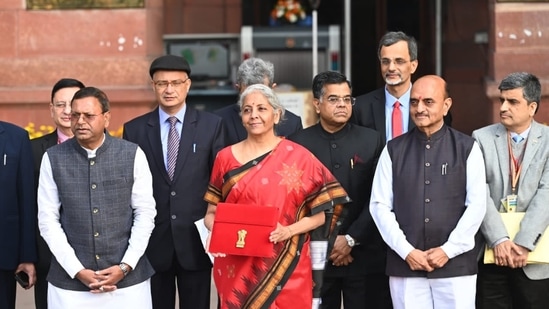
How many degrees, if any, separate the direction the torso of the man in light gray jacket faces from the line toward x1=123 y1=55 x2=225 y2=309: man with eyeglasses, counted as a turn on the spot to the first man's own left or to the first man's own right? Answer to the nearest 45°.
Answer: approximately 90° to the first man's own right

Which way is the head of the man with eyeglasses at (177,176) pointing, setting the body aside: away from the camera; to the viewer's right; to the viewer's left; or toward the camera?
toward the camera

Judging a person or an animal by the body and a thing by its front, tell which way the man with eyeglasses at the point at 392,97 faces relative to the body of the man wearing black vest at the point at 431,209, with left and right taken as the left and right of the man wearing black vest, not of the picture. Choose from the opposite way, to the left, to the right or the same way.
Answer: the same way

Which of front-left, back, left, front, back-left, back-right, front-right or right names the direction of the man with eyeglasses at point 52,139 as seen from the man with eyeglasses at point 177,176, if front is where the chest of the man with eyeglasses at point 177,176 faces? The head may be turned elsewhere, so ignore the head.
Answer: right

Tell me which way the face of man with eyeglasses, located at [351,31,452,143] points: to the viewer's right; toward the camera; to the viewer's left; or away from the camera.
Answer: toward the camera

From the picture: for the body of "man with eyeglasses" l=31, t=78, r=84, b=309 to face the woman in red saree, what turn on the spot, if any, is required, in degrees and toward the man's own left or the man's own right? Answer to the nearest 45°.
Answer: approximately 45° to the man's own left

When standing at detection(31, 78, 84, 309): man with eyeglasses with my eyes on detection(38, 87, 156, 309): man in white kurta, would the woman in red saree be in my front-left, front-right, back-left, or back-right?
front-left

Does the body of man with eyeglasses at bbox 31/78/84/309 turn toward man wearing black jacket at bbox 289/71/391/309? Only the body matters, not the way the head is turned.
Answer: no

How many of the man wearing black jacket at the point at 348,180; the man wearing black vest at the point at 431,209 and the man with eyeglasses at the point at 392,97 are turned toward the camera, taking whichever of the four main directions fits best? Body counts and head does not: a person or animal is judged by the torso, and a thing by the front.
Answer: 3

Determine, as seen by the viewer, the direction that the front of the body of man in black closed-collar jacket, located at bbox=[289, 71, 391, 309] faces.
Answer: toward the camera

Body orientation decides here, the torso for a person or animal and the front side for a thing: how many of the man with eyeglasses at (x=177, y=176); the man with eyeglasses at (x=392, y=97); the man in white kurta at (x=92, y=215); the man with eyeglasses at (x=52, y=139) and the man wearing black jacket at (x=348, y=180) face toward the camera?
5

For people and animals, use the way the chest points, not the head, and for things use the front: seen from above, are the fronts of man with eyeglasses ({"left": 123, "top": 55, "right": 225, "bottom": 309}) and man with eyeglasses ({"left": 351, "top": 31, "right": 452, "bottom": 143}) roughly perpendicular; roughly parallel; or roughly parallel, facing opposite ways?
roughly parallel

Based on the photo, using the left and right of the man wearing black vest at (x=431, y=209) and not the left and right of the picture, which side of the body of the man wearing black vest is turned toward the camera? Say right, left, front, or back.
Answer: front

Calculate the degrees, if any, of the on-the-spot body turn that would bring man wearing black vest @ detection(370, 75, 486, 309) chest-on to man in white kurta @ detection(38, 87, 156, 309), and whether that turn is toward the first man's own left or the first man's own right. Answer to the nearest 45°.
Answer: approximately 90° to the first man's own right

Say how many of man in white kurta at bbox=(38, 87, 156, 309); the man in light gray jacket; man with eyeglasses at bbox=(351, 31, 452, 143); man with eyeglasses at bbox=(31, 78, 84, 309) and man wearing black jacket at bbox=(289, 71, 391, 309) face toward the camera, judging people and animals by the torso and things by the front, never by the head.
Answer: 5

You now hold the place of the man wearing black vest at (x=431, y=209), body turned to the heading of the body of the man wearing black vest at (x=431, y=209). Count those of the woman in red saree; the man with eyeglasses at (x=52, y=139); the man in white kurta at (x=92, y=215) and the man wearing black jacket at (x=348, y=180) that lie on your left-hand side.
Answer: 0

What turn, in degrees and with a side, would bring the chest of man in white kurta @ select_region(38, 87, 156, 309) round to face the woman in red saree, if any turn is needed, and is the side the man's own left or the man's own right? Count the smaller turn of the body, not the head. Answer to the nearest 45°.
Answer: approximately 90° to the man's own left

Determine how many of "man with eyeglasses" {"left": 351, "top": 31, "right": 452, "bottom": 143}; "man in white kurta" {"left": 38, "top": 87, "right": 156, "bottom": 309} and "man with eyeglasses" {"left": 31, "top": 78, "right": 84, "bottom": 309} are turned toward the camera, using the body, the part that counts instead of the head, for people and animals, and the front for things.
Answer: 3

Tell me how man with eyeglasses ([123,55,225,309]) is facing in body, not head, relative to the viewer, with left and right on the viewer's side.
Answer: facing the viewer

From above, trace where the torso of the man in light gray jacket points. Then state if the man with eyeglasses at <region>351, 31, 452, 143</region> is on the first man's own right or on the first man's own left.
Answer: on the first man's own right

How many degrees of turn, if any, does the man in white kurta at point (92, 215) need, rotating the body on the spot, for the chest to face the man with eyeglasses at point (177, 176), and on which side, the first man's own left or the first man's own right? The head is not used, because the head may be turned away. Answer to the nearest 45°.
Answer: approximately 135° to the first man's own left
